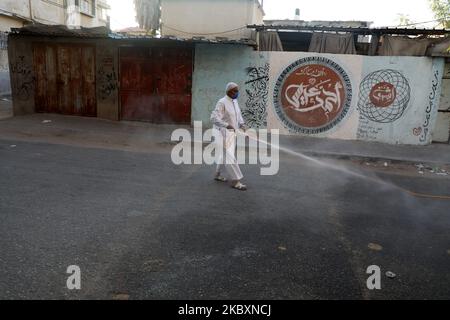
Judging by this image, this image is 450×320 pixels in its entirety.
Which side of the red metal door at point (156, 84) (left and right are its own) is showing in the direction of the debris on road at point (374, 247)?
front

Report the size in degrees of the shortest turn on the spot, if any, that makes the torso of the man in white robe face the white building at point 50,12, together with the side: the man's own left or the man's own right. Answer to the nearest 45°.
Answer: approximately 180°

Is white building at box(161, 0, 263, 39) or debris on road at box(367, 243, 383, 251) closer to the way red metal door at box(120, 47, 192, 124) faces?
the debris on road

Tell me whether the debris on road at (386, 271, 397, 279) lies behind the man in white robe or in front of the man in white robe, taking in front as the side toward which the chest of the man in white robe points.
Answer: in front

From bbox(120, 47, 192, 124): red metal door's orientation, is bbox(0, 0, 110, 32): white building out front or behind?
behind

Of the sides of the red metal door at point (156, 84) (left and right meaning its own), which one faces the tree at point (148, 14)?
back

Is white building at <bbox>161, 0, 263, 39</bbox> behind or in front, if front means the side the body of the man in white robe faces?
behind

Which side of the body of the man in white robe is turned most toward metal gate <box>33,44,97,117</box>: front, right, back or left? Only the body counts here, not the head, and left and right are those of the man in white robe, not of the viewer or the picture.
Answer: back

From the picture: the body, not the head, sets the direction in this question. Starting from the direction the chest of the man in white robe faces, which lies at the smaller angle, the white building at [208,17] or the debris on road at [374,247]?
the debris on road

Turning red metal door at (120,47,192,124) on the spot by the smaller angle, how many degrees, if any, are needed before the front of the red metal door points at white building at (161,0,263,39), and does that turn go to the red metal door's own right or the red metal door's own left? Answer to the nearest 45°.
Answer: approximately 135° to the red metal door's own left

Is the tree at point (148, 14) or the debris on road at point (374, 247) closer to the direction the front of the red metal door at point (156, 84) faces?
the debris on road

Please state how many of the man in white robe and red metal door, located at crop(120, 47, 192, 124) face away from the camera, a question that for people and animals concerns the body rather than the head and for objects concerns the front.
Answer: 0

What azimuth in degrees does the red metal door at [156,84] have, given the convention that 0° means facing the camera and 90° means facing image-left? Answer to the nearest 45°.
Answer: approximately 0°
